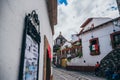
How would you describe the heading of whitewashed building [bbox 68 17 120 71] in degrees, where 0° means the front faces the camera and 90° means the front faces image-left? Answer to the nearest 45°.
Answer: approximately 45°
